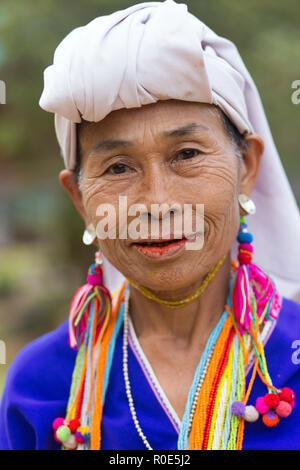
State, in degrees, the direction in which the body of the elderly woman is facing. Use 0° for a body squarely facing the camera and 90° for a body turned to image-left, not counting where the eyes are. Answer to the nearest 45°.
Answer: approximately 0°
